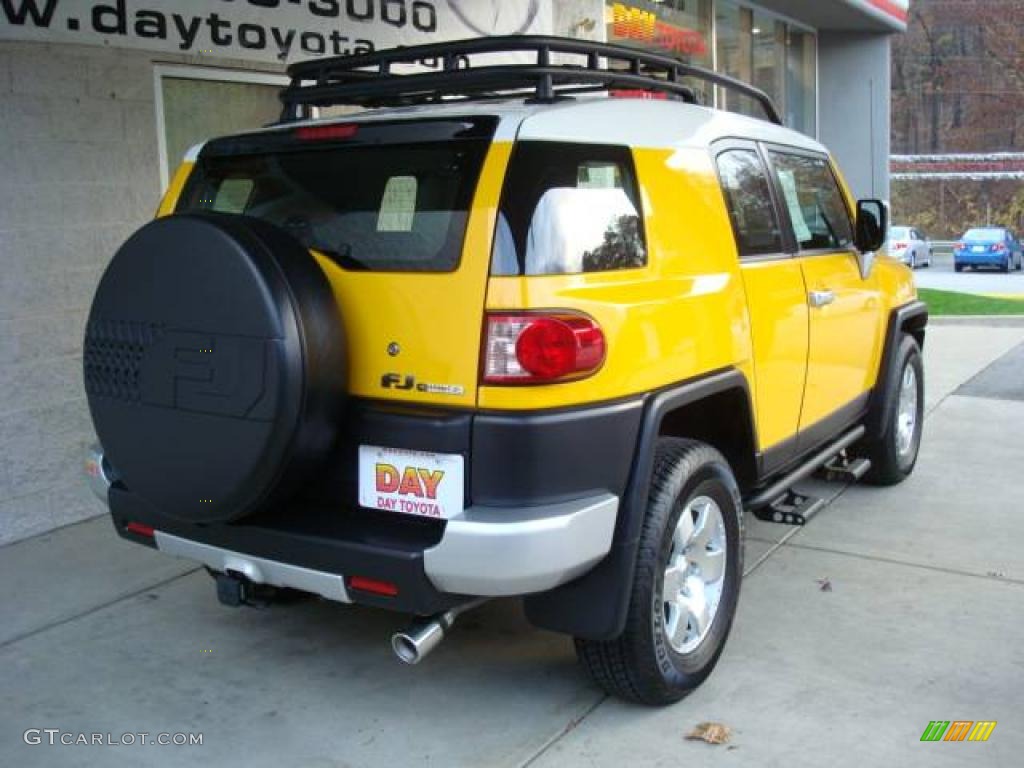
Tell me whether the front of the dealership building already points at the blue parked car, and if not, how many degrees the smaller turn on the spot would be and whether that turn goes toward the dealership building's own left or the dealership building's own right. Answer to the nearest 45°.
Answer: approximately 90° to the dealership building's own left

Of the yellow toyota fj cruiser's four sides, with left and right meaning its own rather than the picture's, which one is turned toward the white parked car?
front

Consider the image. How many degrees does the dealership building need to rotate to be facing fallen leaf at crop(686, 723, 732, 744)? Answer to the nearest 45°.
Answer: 0° — it already faces it

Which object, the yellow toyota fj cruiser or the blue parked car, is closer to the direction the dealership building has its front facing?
the yellow toyota fj cruiser

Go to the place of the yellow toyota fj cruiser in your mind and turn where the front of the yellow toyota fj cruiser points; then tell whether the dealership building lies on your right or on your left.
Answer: on your left

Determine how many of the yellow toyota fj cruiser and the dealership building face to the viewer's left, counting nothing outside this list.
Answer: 0

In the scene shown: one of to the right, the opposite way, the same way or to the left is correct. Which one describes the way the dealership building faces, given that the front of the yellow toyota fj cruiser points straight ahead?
to the right

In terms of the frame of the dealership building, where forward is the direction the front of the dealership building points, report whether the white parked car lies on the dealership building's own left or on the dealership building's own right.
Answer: on the dealership building's own left

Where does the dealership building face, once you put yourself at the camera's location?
facing the viewer and to the right of the viewer

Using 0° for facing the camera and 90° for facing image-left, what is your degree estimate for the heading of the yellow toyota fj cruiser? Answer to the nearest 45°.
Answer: approximately 225°
